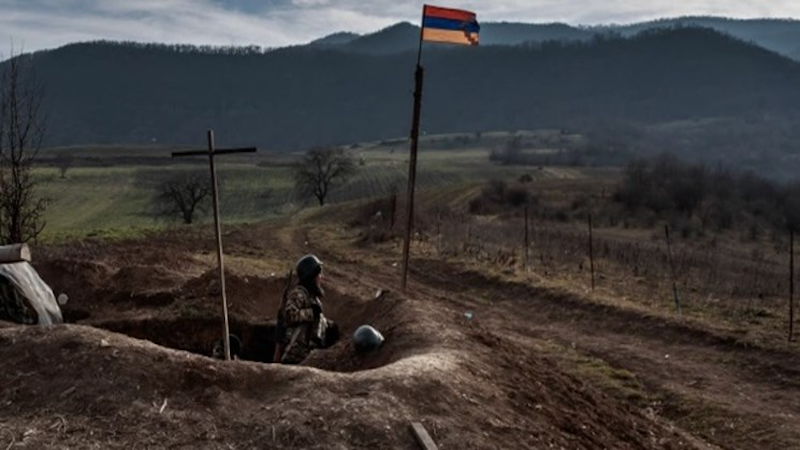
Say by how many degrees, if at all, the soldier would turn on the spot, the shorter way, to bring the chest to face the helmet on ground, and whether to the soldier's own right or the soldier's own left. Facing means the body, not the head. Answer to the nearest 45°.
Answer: approximately 45° to the soldier's own right

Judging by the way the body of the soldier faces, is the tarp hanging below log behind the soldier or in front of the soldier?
behind
